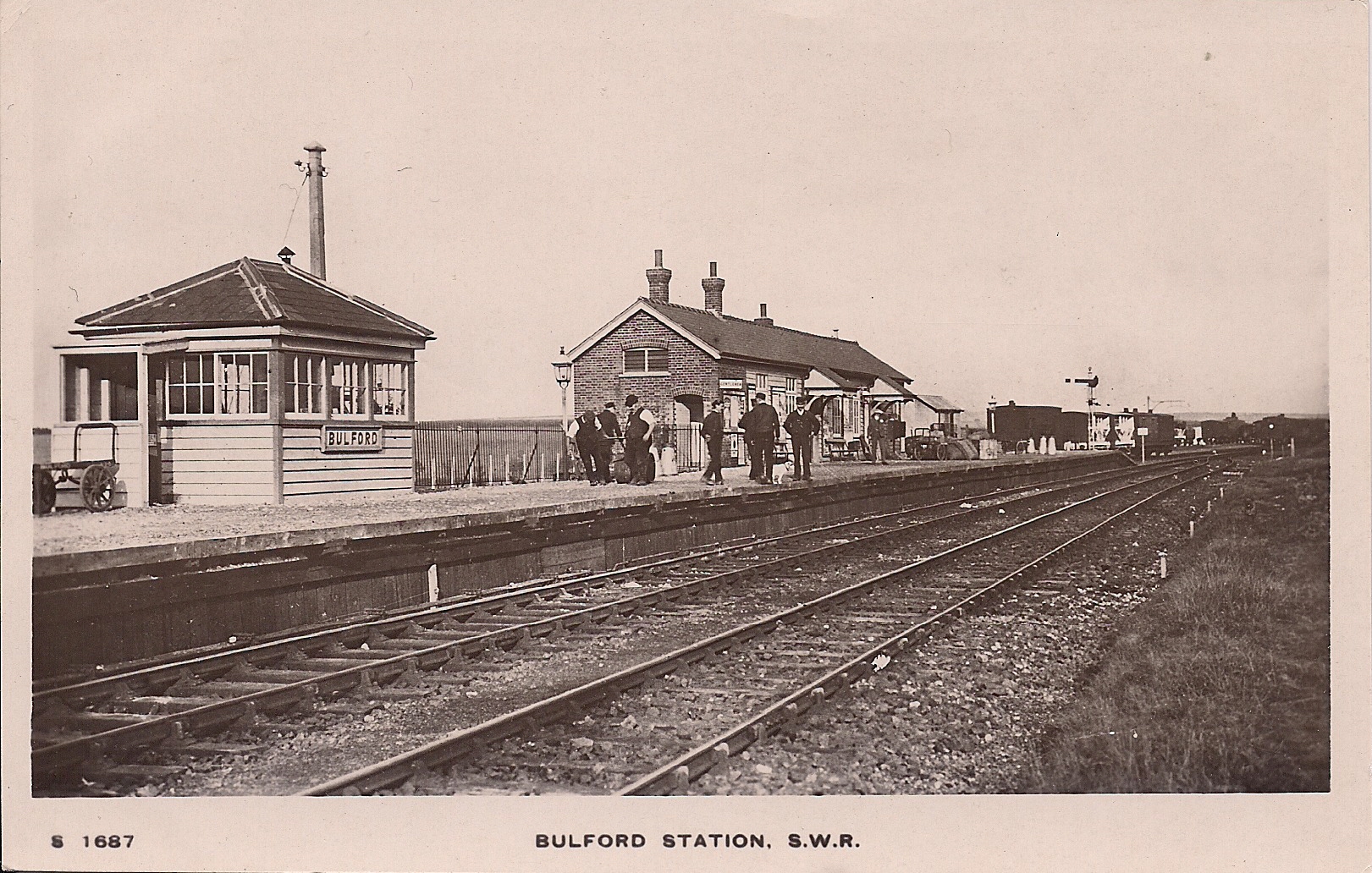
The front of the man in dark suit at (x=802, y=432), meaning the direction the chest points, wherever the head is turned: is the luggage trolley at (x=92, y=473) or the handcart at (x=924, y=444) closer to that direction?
the luggage trolley

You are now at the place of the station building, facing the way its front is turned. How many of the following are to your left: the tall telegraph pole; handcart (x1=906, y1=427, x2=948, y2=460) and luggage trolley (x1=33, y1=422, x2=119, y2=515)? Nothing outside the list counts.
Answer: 1

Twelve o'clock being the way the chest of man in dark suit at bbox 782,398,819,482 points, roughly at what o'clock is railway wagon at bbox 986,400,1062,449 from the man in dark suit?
The railway wagon is roughly at 7 o'clock from the man in dark suit.

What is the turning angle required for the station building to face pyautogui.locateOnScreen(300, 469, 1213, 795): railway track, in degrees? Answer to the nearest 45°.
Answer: approximately 45° to its right

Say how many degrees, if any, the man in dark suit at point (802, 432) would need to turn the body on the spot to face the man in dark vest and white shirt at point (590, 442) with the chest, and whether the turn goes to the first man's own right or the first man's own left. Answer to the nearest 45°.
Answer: approximately 90° to the first man's own right

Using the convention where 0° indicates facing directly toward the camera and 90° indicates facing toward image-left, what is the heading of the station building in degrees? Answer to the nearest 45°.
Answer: approximately 315°

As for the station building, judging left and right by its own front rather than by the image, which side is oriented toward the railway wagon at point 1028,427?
left

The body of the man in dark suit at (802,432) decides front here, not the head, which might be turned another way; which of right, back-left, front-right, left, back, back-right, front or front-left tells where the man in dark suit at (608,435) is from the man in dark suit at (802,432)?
right

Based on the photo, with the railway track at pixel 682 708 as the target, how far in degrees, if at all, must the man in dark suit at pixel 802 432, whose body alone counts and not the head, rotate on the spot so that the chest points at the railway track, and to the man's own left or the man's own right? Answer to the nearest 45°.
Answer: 0° — they already face it

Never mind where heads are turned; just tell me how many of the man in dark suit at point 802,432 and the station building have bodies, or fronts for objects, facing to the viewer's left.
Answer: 0

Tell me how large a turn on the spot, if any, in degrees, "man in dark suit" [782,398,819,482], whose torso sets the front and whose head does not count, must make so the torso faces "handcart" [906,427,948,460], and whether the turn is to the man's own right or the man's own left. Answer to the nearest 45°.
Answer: approximately 135° to the man's own left
